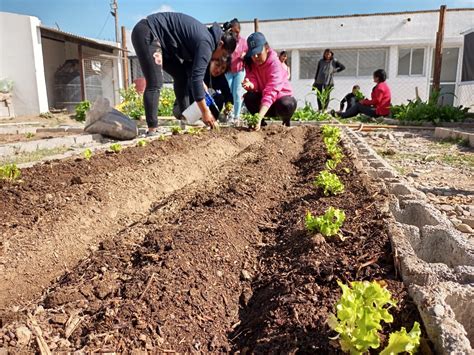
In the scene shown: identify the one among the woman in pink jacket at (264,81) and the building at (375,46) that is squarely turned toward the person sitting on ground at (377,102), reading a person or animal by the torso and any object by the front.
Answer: the building

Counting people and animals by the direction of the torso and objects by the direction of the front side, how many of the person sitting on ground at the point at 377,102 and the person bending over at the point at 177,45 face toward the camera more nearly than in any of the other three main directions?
0

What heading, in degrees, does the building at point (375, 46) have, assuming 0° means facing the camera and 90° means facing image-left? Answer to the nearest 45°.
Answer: approximately 0°

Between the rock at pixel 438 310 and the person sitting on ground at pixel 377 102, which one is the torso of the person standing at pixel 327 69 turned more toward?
the rock

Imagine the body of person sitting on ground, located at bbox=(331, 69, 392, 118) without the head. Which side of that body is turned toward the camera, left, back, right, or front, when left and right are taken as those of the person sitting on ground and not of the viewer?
left

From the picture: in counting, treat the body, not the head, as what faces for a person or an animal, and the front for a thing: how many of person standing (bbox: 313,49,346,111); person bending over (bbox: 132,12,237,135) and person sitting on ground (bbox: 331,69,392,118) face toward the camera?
1

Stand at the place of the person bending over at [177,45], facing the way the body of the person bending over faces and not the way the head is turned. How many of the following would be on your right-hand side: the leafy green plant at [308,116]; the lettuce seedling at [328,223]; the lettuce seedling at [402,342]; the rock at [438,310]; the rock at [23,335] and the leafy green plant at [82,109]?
4

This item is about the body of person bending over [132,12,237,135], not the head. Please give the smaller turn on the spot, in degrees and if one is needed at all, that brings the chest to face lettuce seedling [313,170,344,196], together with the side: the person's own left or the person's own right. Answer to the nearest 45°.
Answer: approximately 90° to the person's own right

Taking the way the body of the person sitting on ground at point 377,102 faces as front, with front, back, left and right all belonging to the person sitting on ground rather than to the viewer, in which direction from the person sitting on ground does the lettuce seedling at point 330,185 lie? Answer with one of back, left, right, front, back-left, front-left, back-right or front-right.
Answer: left

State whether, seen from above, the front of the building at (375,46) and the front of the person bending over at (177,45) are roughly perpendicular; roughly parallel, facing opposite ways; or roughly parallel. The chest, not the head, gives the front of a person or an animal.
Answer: roughly perpendicular

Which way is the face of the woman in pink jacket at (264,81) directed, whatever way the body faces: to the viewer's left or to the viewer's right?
to the viewer's left

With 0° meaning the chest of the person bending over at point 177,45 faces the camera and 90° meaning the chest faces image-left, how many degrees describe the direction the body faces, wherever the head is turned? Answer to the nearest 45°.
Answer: approximately 270°

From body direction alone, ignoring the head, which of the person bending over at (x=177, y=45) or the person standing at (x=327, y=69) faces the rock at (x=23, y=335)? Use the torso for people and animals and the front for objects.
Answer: the person standing

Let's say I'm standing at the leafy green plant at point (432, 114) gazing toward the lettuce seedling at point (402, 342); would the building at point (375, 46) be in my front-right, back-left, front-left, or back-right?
back-right

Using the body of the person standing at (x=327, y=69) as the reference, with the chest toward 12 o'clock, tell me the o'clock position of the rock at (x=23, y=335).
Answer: The rock is roughly at 12 o'clock from the person standing.

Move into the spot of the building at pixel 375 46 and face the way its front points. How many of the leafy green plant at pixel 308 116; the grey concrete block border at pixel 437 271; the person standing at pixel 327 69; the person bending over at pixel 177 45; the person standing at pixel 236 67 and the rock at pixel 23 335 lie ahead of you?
6

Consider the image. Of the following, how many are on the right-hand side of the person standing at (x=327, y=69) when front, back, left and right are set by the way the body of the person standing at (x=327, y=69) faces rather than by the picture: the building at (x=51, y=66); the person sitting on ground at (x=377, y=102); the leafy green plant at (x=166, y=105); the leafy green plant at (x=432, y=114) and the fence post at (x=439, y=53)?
2

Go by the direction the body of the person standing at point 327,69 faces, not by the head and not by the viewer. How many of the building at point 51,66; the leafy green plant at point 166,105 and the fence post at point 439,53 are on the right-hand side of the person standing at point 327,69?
2

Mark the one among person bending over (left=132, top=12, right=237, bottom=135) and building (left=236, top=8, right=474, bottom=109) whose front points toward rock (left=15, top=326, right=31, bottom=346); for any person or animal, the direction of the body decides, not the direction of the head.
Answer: the building
